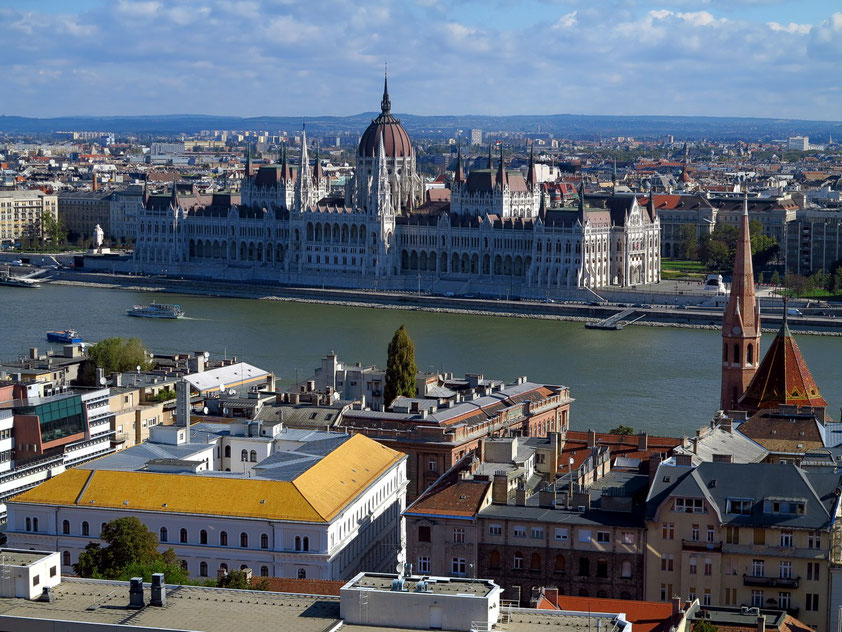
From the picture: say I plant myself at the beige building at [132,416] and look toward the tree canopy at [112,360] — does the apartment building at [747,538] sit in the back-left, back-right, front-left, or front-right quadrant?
back-right

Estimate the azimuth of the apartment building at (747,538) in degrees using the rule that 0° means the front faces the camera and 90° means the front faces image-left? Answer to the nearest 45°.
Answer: approximately 0°

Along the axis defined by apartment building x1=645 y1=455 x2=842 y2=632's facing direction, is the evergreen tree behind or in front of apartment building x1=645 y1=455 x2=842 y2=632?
behind

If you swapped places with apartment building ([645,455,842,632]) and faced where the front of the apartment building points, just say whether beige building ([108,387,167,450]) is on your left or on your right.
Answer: on your right

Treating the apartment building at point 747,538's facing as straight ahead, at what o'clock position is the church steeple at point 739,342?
The church steeple is roughly at 6 o'clock from the apartment building.

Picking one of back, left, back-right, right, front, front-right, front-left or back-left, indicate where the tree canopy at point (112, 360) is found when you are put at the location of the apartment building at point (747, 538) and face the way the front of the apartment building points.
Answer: back-right
